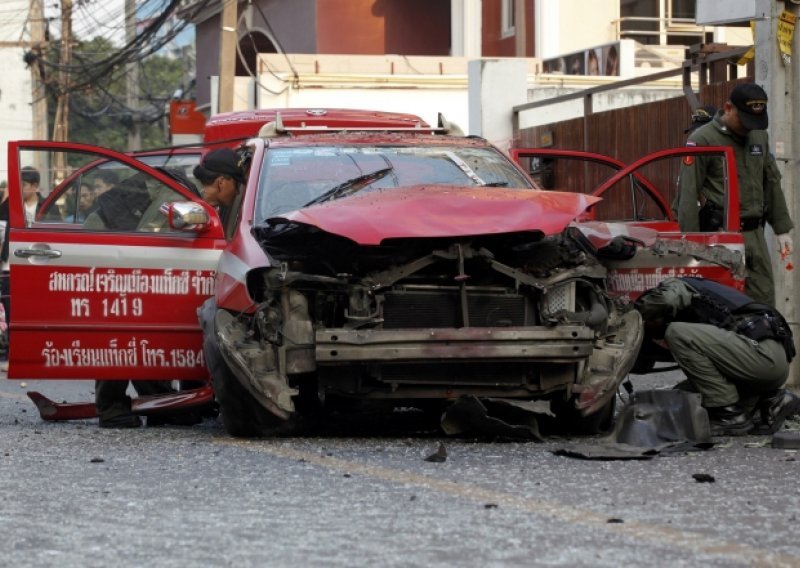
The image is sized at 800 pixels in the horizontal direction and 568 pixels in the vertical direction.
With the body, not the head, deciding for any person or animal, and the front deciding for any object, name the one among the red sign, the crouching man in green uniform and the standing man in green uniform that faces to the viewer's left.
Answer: the crouching man in green uniform

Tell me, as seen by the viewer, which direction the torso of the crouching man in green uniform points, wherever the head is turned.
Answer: to the viewer's left

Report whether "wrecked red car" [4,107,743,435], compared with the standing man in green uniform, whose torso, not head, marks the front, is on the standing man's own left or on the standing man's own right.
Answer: on the standing man's own right

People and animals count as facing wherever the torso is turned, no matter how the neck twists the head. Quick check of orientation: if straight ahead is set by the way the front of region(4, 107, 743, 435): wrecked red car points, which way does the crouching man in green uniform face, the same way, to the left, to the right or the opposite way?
to the right

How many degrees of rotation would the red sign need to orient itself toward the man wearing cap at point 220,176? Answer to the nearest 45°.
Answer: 0° — it already faces them

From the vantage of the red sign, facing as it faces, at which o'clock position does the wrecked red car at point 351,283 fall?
The wrecked red car is roughly at 12 o'clock from the red sign.

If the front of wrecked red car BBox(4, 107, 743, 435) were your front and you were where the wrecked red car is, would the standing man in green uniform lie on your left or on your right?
on your left

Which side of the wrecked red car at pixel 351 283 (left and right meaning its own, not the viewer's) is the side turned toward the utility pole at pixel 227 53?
back

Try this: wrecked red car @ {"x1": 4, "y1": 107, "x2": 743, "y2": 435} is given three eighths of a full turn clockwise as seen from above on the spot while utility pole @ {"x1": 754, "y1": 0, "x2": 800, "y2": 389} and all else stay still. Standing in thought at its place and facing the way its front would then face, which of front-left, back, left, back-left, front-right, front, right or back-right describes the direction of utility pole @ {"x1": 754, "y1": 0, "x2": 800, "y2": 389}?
right

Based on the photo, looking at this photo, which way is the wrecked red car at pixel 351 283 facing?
toward the camera
